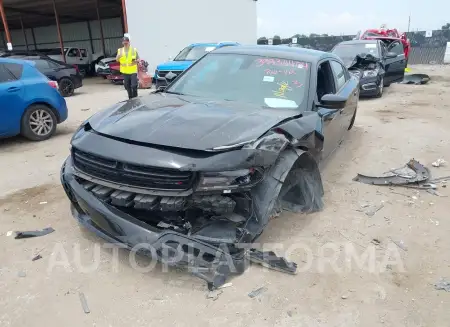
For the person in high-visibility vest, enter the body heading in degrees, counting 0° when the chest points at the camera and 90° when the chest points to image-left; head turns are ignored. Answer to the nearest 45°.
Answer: approximately 0°

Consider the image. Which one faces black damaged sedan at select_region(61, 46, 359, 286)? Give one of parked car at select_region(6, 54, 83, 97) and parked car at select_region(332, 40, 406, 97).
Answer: parked car at select_region(332, 40, 406, 97)

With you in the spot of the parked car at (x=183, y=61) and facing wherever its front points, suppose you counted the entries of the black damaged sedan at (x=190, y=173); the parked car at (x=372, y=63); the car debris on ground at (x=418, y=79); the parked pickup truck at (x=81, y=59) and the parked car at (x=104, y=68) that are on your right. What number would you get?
2

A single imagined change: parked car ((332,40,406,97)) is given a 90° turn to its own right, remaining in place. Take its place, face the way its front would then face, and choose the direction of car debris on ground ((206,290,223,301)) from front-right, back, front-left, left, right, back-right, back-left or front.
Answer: left

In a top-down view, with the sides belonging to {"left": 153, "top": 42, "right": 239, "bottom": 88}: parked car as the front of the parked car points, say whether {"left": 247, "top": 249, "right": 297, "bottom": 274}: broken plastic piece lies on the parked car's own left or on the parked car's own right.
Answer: on the parked car's own left

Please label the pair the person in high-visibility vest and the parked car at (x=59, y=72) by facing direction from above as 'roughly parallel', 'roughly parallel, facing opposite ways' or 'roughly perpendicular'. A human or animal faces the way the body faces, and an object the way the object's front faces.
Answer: roughly perpendicular

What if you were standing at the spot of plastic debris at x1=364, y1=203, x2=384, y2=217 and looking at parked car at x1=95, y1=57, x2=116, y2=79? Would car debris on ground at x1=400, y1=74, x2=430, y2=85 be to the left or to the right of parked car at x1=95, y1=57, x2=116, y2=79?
right

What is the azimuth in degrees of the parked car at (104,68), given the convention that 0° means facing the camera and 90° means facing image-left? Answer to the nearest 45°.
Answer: approximately 45°

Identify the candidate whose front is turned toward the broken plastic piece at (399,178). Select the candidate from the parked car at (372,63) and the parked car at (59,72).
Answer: the parked car at (372,63)
